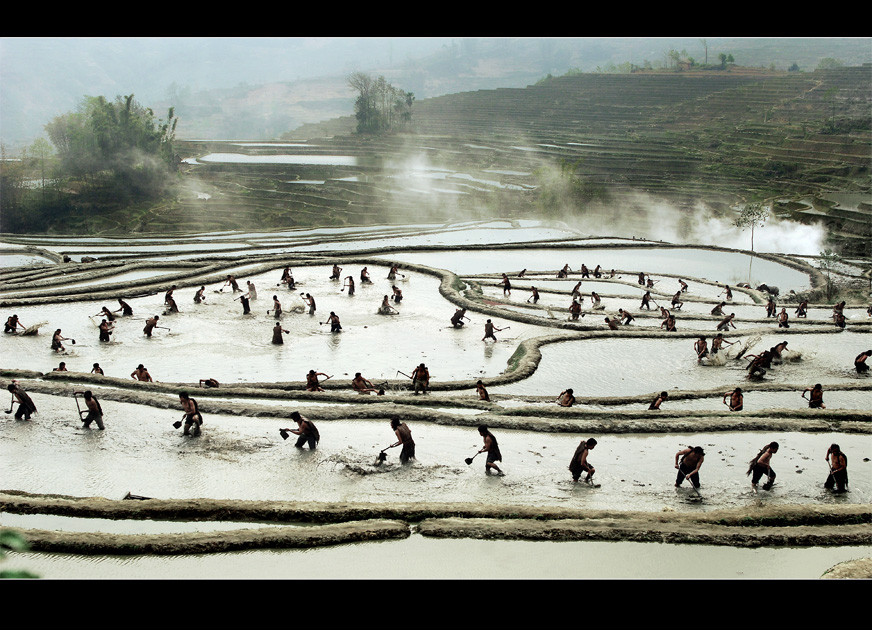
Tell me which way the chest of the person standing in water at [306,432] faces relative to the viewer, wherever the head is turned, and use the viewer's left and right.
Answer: facing to the left of the viewer

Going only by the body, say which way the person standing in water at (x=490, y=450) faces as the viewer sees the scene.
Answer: to the viewer's left
